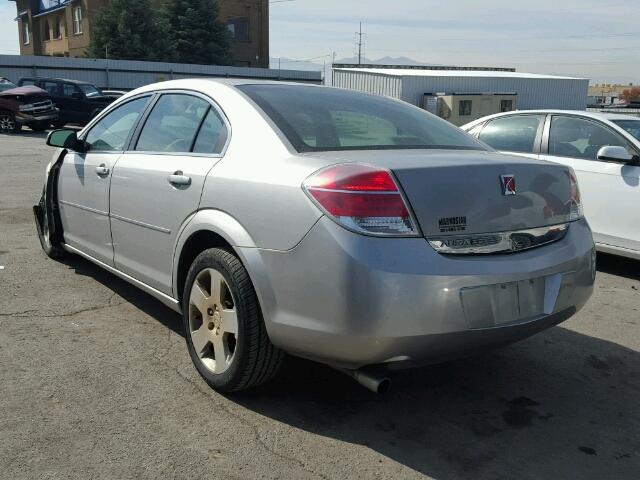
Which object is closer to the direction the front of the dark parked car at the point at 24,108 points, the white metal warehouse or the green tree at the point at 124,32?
the white metal warehouse

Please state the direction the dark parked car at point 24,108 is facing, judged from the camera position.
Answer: facing the viewer and to the right of the viewer

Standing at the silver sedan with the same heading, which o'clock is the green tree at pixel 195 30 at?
The green tree is roughly at 1 o'clock from the silver sedan.

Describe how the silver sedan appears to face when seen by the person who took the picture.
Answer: facing away from the viewer and to the left of the viewer

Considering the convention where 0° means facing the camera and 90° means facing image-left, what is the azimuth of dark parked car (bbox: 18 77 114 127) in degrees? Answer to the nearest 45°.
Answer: approximately 315°

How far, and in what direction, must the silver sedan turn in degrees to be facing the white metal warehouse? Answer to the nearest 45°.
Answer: approximately 45° to its right

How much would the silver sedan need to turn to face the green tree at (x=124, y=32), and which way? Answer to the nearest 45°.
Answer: approximately 45° to its right

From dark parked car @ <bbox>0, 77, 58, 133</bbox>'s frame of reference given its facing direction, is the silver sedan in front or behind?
in front

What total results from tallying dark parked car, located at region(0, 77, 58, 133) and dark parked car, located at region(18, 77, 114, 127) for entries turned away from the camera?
0

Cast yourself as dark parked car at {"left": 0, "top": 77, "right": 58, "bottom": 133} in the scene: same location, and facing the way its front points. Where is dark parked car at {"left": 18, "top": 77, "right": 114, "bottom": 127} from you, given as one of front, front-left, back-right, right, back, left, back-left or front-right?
left

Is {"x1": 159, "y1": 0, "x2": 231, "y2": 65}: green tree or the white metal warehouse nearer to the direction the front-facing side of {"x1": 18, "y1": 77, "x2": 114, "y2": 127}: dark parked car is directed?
the white metal warehouse
